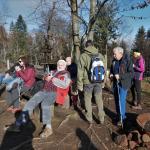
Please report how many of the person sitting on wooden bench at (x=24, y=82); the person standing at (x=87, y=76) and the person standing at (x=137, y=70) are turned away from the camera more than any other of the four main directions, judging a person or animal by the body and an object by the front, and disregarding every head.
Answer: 1

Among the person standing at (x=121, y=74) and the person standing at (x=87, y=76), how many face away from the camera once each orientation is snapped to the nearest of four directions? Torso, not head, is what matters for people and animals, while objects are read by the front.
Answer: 1

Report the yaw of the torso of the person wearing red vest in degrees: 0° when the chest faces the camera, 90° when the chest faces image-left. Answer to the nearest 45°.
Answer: approximately 45°

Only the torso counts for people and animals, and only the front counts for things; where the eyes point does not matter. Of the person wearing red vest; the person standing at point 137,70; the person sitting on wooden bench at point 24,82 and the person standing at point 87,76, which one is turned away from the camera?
the person standing at point 87,76

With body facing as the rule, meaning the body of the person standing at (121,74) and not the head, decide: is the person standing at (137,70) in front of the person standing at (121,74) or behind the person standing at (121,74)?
behind

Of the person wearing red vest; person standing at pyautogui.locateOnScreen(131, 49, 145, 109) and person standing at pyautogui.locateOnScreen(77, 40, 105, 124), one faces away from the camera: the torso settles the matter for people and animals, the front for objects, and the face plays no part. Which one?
person standing at pyautogui.locateOnScreen(77, 40, 105, 124)

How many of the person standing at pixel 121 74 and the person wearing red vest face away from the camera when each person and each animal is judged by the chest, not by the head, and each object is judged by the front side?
0
